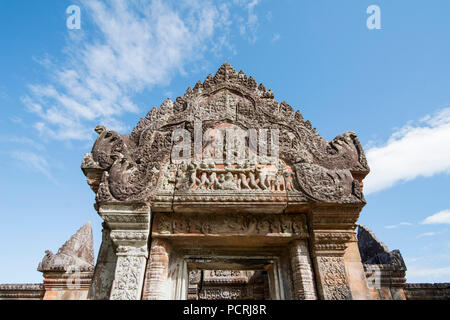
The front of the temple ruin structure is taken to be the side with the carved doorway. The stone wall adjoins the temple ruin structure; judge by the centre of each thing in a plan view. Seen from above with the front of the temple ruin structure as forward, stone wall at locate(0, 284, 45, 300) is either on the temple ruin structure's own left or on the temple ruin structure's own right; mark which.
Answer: on the temple ruin structure's own right

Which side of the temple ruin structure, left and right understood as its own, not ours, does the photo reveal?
front
